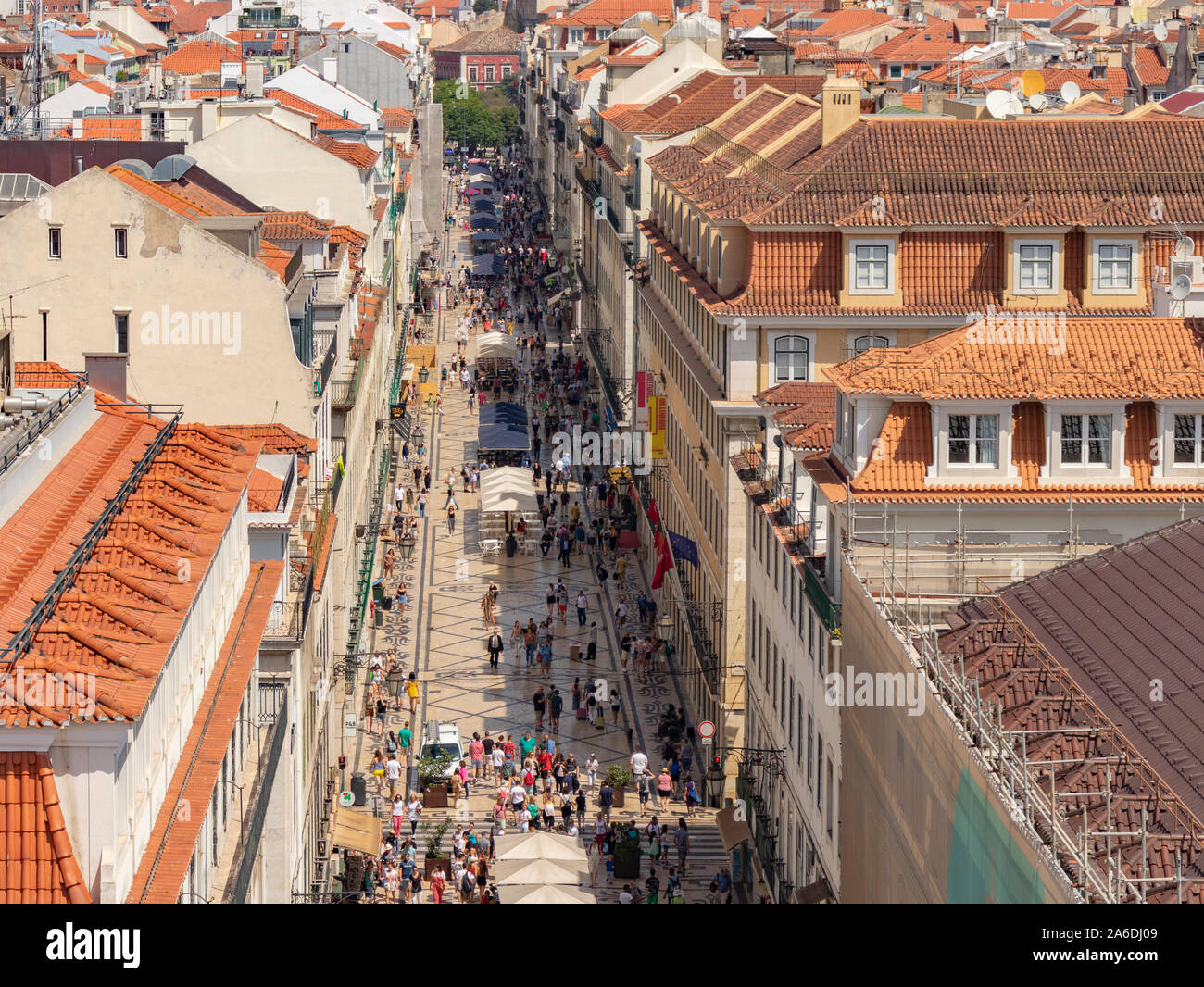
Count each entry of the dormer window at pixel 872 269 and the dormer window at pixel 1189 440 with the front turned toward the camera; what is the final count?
2

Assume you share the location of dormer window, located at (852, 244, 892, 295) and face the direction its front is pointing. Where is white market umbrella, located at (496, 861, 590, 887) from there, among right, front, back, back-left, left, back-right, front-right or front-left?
front-right

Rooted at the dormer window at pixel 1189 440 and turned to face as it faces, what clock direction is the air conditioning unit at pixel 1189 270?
The air conditioning unit is roughly at 6 o'clock from the dormer window.

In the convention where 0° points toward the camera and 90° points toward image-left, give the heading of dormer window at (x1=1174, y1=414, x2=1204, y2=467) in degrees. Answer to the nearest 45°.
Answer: approximately 0°

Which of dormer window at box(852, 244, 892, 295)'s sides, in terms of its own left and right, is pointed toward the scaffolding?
front

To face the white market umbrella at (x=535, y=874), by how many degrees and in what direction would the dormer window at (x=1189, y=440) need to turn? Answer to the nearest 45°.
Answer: approximately 90° to its right

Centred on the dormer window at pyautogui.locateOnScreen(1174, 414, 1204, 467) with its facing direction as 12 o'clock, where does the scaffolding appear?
The scaffolding is roughly at 12 o'clock from the dormer window.

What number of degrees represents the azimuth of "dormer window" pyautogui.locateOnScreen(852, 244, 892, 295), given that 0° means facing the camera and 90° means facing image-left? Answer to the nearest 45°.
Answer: approximately 0°
